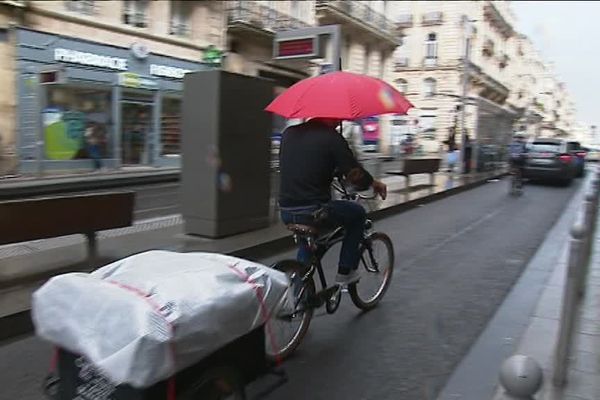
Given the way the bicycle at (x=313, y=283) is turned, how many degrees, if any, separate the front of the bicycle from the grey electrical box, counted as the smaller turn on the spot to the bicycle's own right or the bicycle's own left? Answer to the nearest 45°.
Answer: approximately 90° to the bicycle's own left

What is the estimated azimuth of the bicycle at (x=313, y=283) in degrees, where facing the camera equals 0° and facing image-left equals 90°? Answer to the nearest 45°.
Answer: approximately 225°

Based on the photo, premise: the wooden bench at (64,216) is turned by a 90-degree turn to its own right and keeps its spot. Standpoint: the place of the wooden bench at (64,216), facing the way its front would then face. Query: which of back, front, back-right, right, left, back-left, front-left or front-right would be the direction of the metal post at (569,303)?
right

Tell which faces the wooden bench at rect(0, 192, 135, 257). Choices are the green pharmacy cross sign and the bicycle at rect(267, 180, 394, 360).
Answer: the green pharmacy cross sign

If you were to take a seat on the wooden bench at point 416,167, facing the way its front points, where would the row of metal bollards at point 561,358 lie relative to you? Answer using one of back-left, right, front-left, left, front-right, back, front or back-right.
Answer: back-left

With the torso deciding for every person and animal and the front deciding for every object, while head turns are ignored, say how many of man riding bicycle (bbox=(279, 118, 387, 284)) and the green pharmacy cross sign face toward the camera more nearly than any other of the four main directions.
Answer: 1

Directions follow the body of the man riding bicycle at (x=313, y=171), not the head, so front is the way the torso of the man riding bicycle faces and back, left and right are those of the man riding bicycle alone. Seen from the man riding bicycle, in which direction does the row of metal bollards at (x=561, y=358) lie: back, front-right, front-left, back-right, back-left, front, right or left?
right

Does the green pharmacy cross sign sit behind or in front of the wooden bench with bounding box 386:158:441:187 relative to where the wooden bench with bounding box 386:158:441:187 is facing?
in front

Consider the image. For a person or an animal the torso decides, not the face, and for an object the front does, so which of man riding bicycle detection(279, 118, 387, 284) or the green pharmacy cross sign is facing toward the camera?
the green pharmacy cross sign

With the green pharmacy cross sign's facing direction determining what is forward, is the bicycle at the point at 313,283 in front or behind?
in front

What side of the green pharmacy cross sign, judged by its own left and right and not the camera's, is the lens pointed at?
front

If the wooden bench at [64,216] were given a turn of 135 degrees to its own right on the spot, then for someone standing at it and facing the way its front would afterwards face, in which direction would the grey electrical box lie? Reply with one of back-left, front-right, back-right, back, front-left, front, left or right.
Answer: front-left

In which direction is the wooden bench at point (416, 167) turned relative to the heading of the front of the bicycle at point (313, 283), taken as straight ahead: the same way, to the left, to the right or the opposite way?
to the left

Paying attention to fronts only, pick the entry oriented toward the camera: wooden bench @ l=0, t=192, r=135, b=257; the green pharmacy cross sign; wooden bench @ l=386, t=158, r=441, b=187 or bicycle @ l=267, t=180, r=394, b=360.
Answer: the green pharmacy cross sign

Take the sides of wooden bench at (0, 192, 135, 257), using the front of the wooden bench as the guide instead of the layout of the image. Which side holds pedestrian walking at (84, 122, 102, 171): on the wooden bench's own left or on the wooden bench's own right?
on the wooden bench's own right

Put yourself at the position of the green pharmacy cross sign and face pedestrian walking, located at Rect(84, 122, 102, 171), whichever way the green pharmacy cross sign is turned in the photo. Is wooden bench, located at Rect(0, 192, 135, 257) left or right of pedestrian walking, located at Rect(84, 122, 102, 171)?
left

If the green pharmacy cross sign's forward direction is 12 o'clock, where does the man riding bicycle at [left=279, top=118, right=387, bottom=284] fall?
The man riding bicycle is roughly at 12 o'clock from the green pharmacy cross sign.

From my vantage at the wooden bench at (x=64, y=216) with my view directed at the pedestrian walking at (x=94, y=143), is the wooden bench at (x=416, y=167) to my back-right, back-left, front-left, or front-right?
front-right
